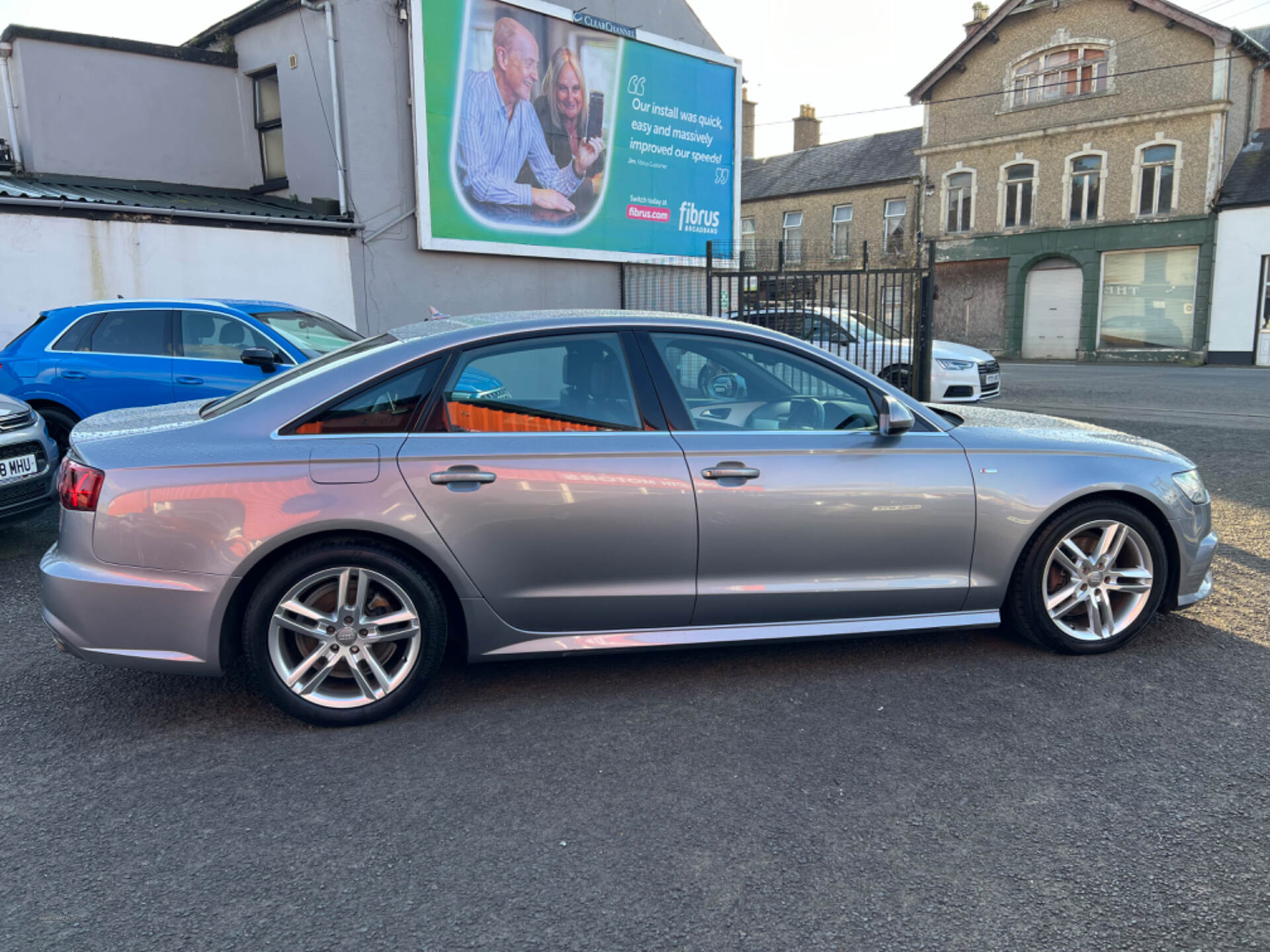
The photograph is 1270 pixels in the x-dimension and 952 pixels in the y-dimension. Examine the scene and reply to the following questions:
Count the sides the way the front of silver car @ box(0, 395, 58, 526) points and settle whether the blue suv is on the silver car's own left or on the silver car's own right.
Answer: on the silver car's own left

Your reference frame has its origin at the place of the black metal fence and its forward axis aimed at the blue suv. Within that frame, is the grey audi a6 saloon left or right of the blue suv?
left

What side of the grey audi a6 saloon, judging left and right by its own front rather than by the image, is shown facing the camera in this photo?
right

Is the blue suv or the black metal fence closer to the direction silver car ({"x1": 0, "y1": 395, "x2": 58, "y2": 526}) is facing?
the black metal fence

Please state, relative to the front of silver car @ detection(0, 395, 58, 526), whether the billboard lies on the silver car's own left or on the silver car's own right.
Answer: on the silver car's own left

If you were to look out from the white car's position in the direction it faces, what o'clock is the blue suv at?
The blue suv is roughly at 3 o'clock from the white car.

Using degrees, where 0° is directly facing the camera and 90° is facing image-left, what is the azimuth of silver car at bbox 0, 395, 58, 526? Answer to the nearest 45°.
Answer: approximately 315°

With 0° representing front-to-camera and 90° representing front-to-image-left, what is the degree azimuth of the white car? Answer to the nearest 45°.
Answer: approximately 315°

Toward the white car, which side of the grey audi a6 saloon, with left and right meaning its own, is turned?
left

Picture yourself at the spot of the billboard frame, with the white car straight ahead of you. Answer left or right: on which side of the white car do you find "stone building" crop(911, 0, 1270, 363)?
left

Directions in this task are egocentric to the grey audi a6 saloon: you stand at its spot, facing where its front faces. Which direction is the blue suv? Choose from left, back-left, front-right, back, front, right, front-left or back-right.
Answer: back-left
